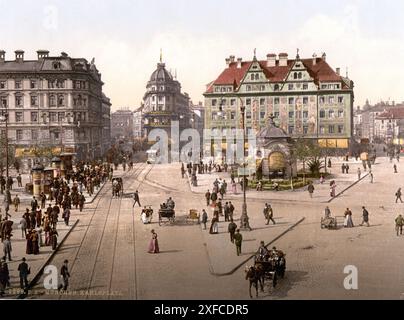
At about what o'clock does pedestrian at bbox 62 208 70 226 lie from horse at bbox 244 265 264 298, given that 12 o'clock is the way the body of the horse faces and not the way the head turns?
The pedestrian is roughly at 3 o'clock from the horse.

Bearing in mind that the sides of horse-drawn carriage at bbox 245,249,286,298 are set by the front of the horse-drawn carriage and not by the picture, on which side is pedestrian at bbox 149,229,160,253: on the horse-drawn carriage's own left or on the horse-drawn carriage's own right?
on the horse-drawn carriage's own right

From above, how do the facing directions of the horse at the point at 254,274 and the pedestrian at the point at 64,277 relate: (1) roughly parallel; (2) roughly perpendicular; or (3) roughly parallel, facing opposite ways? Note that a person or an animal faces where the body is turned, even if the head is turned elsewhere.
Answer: roughly parallel, facing opposite ways

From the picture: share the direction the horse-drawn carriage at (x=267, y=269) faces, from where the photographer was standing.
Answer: facing the viewer and to the left of the viewer

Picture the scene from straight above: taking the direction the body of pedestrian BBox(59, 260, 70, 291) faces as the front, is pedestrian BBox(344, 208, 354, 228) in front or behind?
in front

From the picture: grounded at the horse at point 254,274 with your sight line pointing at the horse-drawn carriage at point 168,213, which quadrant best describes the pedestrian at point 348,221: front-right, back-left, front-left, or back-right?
front-right

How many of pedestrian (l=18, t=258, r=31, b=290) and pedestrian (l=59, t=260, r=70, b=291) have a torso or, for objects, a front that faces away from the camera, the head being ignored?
1
